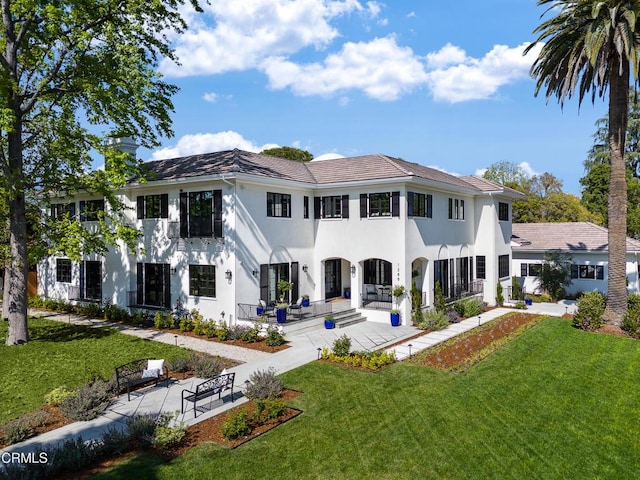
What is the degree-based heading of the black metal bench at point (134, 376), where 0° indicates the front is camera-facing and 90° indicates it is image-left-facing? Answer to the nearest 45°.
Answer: approximately 315°

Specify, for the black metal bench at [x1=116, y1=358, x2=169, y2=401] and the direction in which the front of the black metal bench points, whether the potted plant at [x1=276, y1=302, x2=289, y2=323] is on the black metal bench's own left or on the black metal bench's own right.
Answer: on the black metal bench's own left

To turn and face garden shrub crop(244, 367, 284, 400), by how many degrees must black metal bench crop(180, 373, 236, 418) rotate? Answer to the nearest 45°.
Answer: approximately 135° to its right

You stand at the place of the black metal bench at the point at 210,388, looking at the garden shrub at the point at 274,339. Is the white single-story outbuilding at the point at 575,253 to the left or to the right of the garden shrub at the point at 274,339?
right

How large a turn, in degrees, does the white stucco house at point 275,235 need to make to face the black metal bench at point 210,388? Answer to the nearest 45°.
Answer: approximately 45° to its left

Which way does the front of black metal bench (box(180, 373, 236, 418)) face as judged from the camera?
facing away from the viewer and to the left of the viewer

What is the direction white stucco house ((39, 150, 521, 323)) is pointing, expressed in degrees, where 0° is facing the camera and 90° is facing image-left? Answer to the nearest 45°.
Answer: approximately 45°
